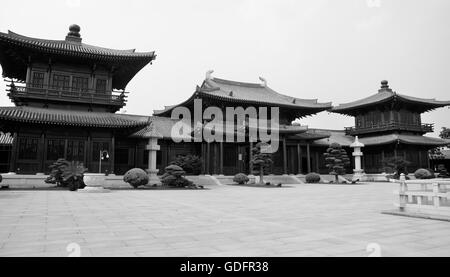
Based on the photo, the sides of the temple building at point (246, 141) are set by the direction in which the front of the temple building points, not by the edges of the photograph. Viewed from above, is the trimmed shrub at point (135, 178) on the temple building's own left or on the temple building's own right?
on the temple building's own right

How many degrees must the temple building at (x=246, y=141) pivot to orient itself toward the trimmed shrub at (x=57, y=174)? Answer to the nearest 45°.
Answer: approximately 90° to its right

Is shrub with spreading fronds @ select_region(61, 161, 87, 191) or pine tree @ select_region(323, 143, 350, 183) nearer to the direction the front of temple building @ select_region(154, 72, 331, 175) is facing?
the pine tree

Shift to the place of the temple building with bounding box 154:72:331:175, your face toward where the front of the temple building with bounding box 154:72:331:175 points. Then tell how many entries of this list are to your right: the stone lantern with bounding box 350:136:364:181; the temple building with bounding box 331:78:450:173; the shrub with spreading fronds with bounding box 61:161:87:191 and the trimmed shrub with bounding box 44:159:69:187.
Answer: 2

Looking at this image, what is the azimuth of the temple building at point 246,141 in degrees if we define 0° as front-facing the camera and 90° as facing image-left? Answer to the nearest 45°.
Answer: approximately 315°

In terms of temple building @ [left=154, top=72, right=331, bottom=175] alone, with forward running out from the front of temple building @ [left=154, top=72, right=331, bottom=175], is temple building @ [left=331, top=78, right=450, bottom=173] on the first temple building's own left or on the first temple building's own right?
on the first temple building's own left

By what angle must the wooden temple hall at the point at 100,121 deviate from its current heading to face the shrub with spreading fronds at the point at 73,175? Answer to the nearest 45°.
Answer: approximately 45° to its right

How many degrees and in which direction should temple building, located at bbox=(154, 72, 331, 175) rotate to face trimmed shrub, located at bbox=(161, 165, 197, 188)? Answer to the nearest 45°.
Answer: approximately 90° to its right

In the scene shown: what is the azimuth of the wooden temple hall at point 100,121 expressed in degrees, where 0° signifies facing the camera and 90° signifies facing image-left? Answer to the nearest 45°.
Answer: approximately 315°

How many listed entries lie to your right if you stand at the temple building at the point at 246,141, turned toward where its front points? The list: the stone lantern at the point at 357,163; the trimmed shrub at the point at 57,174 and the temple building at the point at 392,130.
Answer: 1
